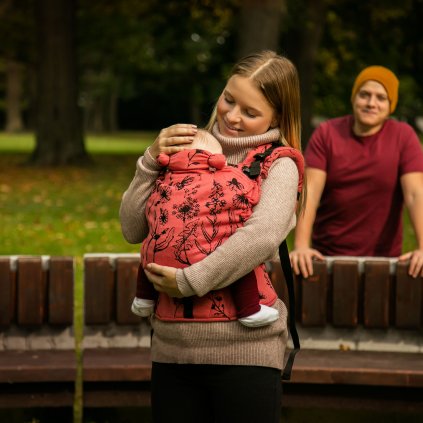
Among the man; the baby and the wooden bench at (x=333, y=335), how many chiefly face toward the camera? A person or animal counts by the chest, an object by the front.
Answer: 2

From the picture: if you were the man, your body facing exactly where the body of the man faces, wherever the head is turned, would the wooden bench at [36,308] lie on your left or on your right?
on your right

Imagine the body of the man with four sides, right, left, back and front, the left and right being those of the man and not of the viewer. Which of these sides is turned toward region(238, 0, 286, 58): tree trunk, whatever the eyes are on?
back

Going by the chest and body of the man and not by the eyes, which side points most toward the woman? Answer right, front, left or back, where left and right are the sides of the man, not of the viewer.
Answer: front

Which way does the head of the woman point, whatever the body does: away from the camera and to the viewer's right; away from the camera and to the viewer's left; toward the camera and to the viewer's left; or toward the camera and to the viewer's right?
toward the camera and to the viewer's left

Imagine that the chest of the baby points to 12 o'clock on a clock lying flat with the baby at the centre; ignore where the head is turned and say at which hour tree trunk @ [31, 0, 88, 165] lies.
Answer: The tree trunk is roughly at 10 o'clock from the baby.

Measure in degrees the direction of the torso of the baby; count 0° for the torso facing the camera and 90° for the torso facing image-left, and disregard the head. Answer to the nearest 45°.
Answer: approximately 225°

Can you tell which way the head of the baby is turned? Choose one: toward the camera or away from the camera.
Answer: away from the camera

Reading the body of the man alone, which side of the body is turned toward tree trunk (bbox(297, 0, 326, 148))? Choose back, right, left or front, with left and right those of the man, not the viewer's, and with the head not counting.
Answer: back

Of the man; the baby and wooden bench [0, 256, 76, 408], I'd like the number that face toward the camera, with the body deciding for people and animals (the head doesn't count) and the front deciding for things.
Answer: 2

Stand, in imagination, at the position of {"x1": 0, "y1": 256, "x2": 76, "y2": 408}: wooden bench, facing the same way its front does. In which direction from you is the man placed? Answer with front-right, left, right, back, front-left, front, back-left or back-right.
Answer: left

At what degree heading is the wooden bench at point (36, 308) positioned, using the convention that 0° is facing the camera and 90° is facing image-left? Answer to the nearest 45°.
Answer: approximately 0°

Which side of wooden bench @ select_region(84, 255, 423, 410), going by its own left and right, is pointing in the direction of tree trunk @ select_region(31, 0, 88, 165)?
back

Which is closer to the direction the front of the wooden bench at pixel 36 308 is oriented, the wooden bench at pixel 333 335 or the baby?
the baby
